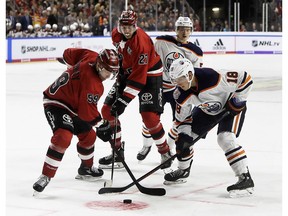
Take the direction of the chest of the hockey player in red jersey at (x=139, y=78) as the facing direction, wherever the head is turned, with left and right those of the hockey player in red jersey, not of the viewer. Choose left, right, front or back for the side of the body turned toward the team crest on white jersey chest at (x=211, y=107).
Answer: left

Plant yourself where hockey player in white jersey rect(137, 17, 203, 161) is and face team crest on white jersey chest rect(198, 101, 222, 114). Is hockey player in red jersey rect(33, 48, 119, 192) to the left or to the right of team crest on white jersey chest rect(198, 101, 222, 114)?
right

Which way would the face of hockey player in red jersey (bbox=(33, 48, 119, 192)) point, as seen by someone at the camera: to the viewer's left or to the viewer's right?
to the viewer's right

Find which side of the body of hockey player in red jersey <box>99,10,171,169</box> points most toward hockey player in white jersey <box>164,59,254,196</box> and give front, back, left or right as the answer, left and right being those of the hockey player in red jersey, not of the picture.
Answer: left

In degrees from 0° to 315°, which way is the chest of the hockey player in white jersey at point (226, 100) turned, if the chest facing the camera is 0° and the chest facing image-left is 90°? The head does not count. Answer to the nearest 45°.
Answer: approximately 45°

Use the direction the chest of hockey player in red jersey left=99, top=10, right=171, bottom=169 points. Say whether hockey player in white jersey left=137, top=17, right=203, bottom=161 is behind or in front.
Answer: behind

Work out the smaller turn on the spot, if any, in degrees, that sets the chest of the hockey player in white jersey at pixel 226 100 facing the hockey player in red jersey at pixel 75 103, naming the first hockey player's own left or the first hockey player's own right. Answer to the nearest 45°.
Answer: approximately 45° to the first hockey player's own right

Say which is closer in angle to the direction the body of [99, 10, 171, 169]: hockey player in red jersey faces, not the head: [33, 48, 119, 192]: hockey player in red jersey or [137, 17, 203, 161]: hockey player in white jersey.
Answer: the hockey player in red jersey

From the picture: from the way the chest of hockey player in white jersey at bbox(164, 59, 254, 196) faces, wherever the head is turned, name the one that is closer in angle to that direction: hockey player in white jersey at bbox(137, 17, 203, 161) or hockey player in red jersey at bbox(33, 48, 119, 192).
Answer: the hockey player in red jersey
